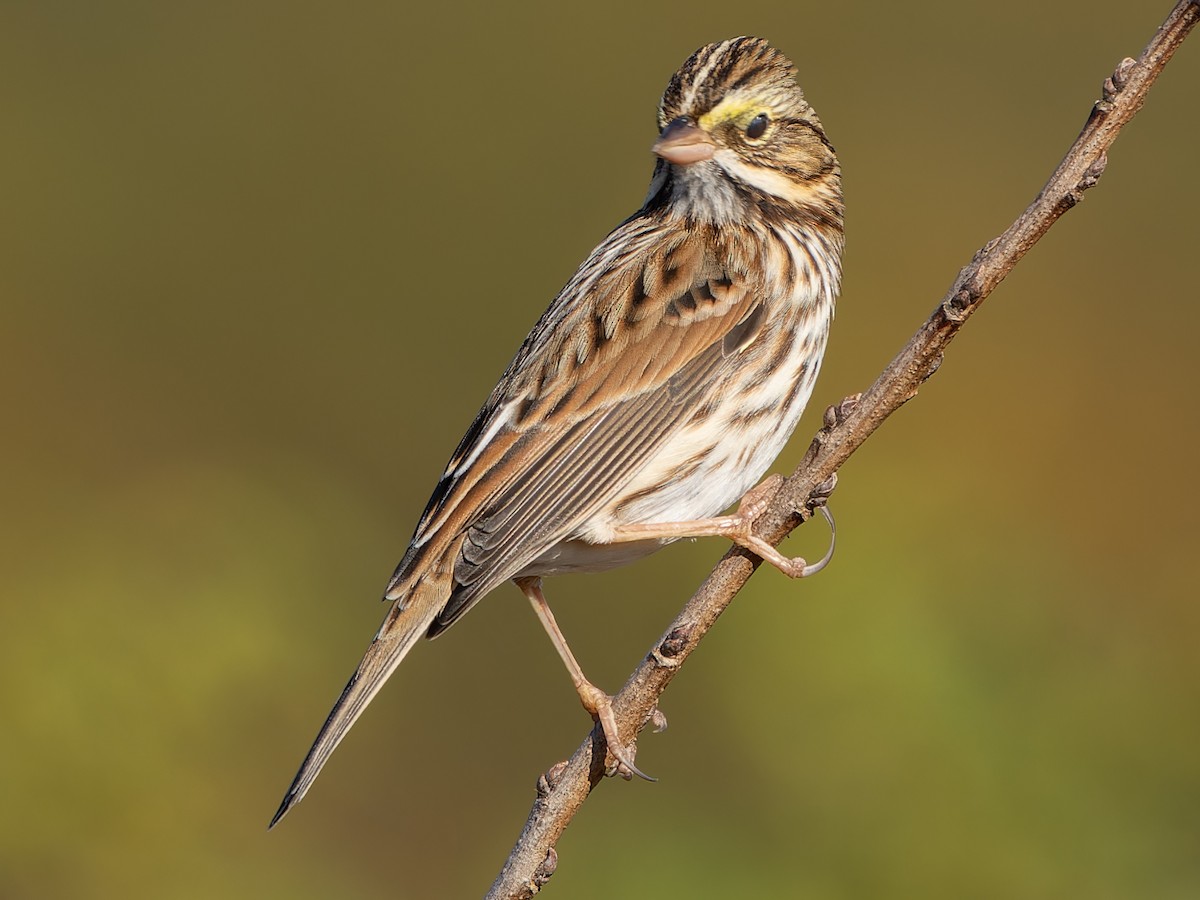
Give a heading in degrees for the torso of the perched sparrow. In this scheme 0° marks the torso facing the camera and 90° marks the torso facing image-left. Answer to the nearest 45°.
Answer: approximately 270°
